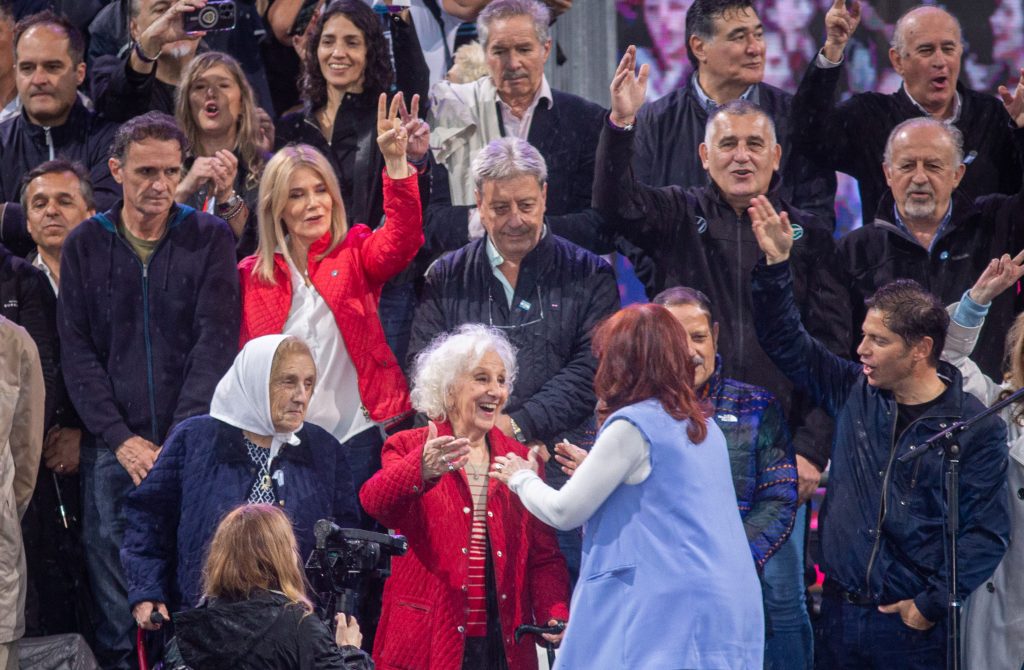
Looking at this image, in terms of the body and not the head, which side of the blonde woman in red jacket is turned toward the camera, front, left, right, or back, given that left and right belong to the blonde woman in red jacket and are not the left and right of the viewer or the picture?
front

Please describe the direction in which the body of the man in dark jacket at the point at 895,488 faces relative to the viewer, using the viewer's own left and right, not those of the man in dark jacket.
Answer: facing the viewer and to the left of the viewer

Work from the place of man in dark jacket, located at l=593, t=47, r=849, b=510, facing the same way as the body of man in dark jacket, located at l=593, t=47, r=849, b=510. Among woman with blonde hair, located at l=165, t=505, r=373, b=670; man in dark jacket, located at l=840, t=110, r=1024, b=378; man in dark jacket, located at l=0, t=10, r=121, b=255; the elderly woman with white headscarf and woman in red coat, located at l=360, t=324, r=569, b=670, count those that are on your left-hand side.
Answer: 1

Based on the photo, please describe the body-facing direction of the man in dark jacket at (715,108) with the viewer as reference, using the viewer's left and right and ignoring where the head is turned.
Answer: facing the viewer and to the right of the viewer

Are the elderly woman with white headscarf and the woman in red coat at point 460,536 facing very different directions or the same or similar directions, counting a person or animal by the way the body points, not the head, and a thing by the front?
same or similar directions

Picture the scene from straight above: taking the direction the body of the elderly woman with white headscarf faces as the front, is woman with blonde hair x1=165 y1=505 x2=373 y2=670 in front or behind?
in front

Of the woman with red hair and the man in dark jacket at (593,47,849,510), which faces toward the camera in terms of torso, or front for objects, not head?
the man in dark jacket

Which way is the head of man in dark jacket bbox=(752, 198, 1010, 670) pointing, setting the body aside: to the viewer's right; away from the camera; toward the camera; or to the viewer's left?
to the viewer's left

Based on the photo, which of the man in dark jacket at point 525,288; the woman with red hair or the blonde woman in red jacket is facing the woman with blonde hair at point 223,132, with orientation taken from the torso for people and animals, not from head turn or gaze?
the woman with red hair

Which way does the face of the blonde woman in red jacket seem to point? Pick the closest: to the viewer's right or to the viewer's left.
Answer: to the viewer's right

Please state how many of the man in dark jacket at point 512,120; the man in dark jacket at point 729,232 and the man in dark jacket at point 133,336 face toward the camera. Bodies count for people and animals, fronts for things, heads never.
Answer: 3

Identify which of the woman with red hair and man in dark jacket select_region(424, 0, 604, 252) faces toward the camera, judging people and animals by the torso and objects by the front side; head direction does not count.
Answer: the man in dark jacket
